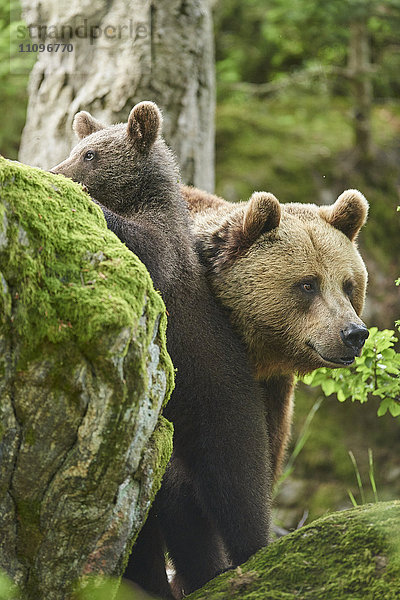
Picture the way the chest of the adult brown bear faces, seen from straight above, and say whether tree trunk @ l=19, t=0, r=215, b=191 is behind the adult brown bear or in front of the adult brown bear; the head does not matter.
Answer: behind

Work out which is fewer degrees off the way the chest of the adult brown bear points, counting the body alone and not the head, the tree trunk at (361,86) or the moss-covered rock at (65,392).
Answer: the moss-covered rock

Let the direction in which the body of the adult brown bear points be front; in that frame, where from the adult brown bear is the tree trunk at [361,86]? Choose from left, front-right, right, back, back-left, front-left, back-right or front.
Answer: back-left

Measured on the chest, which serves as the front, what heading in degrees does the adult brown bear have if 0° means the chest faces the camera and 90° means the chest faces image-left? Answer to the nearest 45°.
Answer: approximately 315°

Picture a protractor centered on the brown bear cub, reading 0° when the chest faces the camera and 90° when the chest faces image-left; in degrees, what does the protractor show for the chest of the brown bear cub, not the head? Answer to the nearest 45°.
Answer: approximately 90°
